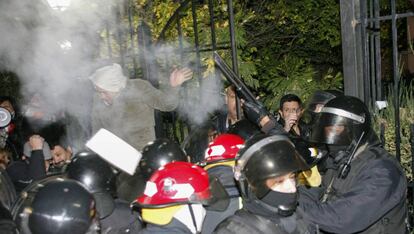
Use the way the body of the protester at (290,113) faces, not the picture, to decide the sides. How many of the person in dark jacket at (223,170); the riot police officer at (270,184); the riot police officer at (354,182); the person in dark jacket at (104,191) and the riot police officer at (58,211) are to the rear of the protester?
0

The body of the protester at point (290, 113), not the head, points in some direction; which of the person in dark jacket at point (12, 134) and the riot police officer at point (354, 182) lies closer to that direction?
the riot police officer

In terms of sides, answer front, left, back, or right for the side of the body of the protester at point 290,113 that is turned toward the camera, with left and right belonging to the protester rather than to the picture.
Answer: front

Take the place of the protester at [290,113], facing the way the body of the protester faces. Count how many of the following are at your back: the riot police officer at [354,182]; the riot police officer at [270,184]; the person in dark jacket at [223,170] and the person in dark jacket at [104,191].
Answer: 0

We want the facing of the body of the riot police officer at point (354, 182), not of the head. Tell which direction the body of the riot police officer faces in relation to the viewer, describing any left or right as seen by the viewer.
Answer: facing the viewer and to the left of the viewer

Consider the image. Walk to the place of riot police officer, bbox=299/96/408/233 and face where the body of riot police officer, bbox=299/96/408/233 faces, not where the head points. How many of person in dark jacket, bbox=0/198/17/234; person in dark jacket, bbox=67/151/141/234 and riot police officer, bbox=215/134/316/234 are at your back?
0

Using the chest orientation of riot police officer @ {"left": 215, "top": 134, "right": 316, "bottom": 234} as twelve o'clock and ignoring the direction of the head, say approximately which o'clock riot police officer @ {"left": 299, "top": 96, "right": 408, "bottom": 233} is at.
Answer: riot police officer @ {"left": 299, "top": 96, "right": 408, "bottom": 233} is roughly at 9 o'clock from riot police officer @ {"left": 215, "top": 134, "right": 316, "bottom": 234}.

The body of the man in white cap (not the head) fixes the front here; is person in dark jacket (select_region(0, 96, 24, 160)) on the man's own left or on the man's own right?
on the man's own right

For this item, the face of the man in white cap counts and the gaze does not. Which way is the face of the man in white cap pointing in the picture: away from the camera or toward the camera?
toward the camera

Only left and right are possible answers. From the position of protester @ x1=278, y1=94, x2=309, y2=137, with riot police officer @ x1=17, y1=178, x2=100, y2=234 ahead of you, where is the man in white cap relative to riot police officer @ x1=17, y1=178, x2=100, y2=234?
right

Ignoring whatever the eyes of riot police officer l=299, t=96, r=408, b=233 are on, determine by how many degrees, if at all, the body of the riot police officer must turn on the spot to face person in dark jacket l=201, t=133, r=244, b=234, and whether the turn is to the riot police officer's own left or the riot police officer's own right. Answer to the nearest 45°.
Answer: approximately 45° to the riot police officer's own right

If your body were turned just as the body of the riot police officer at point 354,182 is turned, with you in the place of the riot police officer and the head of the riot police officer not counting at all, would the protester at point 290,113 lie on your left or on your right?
on your right
